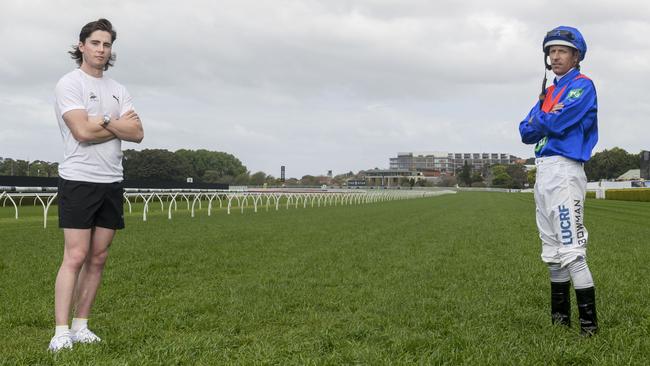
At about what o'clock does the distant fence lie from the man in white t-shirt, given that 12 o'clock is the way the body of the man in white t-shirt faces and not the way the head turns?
The distant fence is roughly at 8 o'clock from the man in white t-shirt.

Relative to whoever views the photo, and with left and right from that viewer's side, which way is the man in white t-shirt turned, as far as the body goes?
facing the viewer and to the right of the viewer
